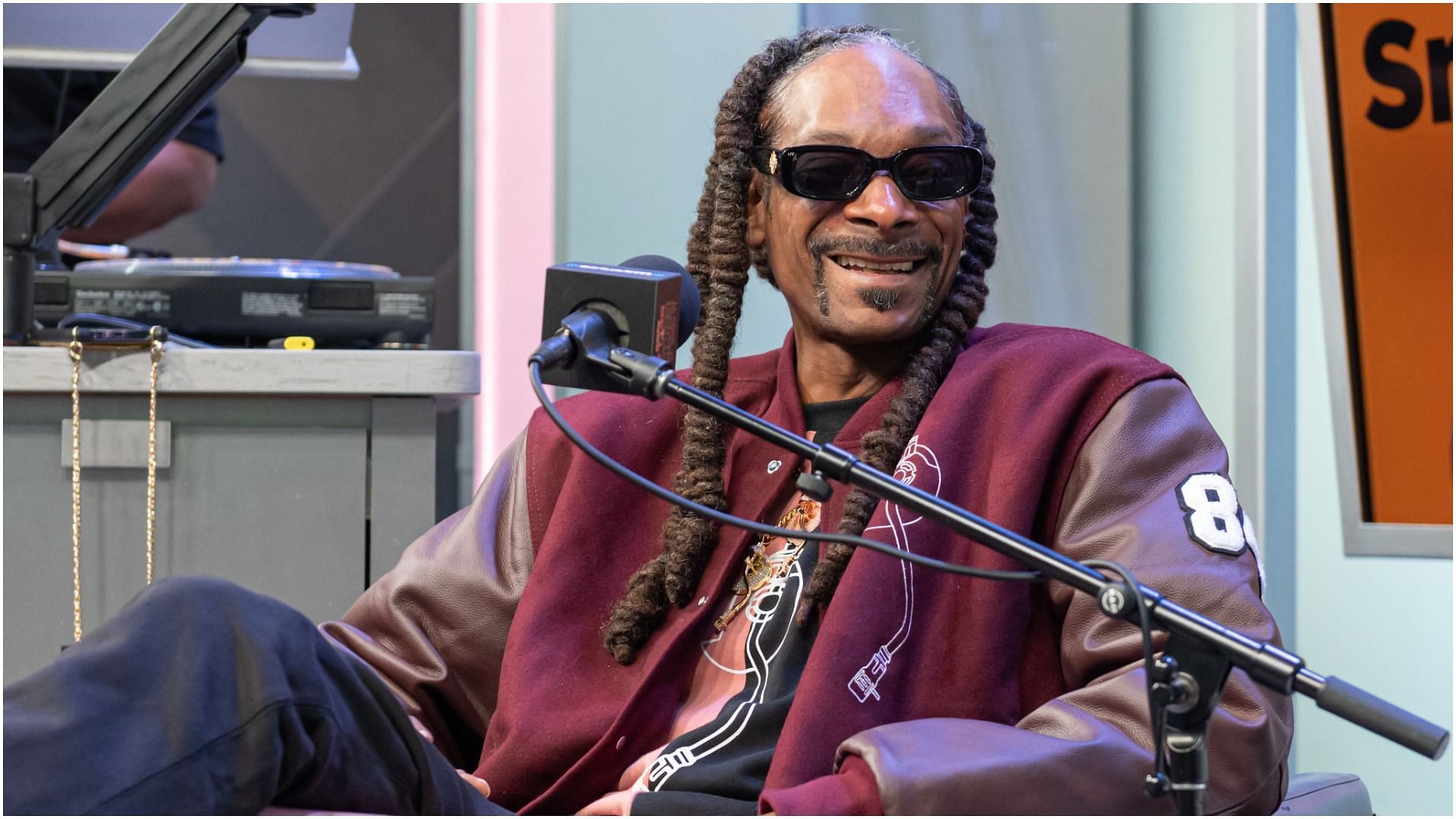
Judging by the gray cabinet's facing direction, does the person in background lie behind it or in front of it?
behind

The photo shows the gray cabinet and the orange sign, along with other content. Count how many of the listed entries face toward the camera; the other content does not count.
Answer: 2

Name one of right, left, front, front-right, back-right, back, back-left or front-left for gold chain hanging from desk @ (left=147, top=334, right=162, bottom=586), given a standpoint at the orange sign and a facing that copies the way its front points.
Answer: front-right

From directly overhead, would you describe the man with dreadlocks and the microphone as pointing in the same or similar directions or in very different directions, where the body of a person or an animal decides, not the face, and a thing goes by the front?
very different directions

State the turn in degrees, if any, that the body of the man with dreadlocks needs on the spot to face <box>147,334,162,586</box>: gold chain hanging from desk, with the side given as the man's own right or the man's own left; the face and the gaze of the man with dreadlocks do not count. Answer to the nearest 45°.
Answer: approximately 90° to the man's own right

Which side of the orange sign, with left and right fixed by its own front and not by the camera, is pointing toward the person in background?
right

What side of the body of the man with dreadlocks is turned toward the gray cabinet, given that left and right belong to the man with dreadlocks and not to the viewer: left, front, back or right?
right

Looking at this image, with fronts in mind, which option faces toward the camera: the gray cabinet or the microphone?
the gray cabinet

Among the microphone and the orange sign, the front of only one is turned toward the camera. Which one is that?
the orange sign

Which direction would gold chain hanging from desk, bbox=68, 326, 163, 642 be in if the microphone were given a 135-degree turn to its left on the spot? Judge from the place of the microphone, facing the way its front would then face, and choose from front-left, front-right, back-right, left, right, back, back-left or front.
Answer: front-right

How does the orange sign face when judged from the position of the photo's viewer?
facing the viewer

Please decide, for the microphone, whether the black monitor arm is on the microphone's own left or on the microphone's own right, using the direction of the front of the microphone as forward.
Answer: on the microphone's own left

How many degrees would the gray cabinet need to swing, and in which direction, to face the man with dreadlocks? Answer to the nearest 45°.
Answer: approximately 45° to its left

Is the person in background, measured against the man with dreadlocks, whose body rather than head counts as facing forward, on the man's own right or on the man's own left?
on the man's own right

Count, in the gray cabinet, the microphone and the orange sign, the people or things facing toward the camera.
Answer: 2

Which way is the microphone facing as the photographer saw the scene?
facing away from the viewer and to the right of the viewer

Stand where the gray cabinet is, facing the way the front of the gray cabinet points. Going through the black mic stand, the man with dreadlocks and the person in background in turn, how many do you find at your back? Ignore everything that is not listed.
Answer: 1

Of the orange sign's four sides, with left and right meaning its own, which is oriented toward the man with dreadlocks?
front

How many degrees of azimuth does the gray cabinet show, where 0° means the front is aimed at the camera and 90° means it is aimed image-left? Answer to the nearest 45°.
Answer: approximately 0°
